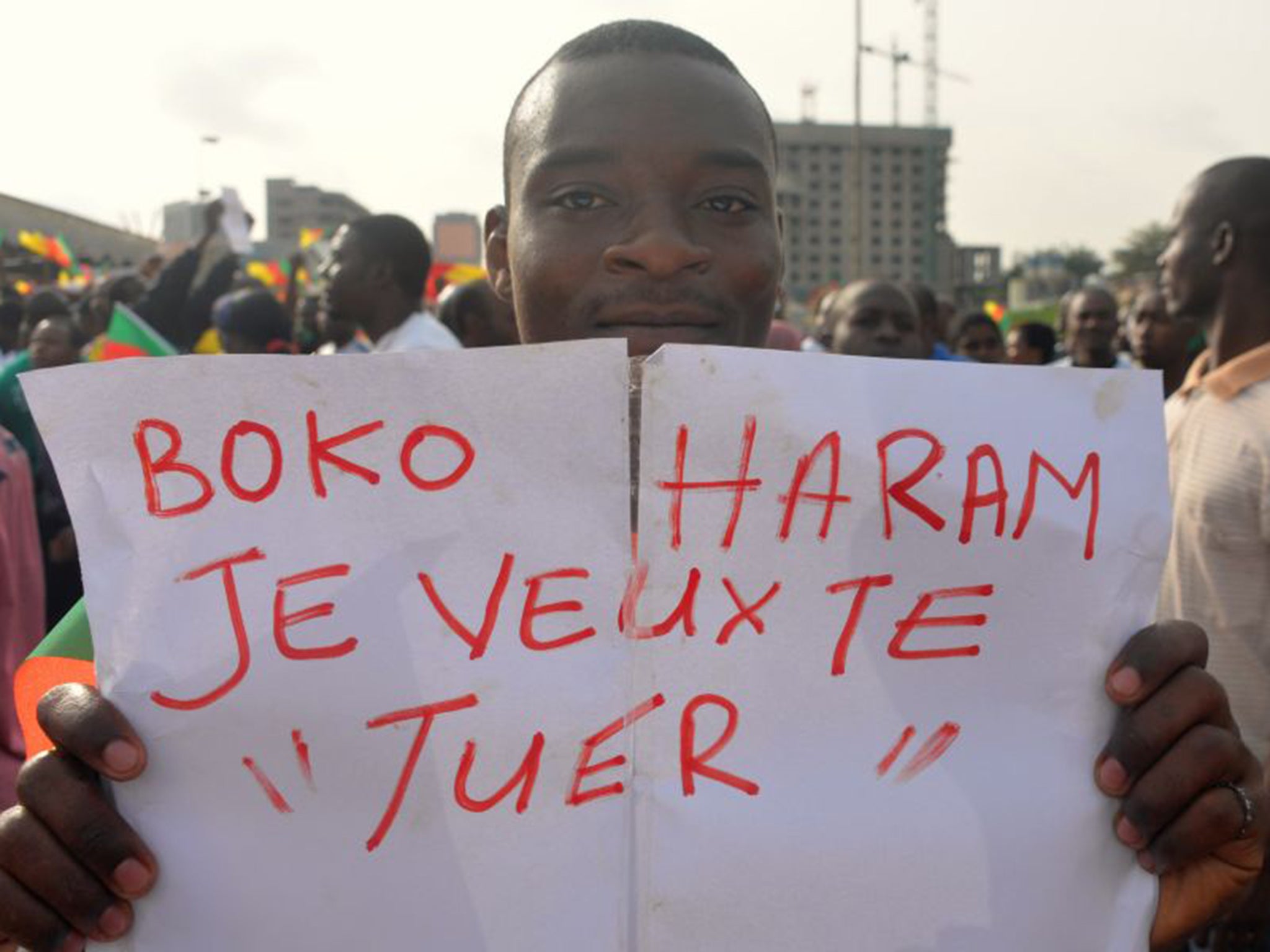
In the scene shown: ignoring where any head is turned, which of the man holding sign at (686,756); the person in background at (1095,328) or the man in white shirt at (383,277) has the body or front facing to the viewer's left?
the man in white shirt

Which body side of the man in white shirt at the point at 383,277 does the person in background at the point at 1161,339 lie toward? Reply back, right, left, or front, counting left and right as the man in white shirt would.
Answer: back

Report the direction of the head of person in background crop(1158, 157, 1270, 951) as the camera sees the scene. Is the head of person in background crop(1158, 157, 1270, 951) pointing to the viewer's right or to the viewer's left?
to the viewer's left

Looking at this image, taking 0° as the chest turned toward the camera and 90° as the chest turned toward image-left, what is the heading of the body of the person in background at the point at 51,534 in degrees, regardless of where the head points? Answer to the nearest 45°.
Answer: approximately 45°

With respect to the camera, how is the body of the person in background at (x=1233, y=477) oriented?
to the viewer's left

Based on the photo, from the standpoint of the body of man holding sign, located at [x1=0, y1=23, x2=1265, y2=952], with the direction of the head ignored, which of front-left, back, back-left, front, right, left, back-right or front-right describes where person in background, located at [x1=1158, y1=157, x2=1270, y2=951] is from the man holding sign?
back-left

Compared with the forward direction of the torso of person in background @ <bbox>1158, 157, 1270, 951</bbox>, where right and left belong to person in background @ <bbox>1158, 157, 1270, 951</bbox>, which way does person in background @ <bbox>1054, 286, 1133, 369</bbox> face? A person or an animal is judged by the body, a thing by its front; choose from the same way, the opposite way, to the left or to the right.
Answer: to the left

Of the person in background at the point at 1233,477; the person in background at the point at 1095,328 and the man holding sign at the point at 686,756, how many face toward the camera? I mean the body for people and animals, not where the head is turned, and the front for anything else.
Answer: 2
